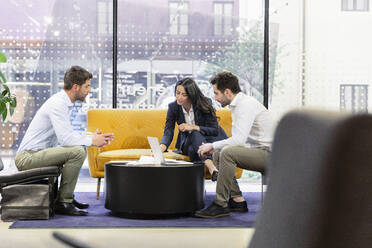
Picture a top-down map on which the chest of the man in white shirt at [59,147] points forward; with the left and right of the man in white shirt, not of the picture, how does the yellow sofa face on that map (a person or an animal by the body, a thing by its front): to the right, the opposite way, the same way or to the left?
to the right

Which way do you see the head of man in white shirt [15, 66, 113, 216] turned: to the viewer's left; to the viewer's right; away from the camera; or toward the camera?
to the viewer's right

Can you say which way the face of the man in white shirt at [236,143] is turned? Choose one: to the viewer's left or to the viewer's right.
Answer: to the viewer's left

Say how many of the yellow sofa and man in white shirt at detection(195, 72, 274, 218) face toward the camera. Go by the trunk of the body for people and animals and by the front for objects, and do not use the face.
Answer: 1

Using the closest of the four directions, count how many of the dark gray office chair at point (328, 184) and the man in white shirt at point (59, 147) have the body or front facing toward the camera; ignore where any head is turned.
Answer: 0

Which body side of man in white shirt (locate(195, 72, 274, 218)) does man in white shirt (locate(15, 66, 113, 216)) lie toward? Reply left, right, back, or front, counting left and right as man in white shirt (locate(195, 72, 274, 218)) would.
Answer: front

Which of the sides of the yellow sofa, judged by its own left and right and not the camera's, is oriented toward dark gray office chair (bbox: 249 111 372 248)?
front

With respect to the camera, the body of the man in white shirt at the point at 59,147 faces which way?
to the viewer's right

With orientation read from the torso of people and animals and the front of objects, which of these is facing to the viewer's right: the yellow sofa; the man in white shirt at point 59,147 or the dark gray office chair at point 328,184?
the man in white shirt

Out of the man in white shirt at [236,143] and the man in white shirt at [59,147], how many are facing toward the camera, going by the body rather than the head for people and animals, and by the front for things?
0

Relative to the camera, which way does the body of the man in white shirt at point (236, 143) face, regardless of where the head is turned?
to the viewer's left

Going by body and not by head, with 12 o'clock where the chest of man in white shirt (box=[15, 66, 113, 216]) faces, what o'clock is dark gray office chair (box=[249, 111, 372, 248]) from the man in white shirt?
The dark gray office chair is roughly at 3 o'clock from the man in white shirt.

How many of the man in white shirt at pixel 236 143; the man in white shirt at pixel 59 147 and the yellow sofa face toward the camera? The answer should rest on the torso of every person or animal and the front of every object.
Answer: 1

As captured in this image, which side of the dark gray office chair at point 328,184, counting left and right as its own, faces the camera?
back
